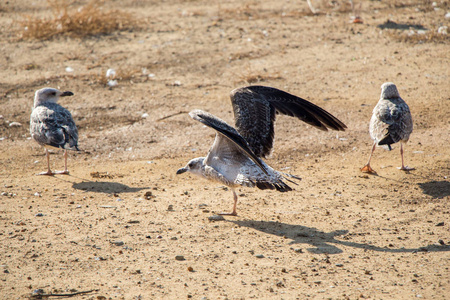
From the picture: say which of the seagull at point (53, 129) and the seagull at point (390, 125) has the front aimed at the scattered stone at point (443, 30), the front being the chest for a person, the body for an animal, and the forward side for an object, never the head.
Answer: the seagull at point (390, 125)

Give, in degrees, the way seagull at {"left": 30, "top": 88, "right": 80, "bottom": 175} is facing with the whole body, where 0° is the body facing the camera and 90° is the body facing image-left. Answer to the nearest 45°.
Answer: approximately 135°

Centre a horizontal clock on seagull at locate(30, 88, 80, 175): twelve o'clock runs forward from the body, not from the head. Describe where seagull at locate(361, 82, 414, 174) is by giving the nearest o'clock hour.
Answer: seagull at locate(361, 82, 414, 174) is roughly at 5 o'clock from seagull at locate(30, 88, 80, 175).

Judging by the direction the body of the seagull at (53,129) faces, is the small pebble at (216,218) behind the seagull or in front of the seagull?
behind

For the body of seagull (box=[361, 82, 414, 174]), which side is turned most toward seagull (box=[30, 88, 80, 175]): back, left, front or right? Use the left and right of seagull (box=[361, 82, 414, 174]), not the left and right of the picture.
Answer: left

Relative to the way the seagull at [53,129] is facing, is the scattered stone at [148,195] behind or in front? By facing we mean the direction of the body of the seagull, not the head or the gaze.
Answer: behind

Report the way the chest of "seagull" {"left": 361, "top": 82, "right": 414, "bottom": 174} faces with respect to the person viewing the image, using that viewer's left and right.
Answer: facing away from the viewer

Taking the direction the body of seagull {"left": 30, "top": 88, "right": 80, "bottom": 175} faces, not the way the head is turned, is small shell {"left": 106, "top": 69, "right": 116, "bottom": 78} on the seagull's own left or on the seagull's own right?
on the seagull's own right

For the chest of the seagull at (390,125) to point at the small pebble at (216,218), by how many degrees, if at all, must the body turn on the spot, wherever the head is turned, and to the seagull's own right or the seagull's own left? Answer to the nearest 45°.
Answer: approximately 135° to the seagull's own left
